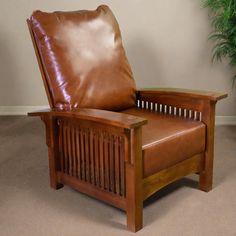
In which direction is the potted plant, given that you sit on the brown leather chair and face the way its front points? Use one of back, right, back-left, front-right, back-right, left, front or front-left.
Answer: left

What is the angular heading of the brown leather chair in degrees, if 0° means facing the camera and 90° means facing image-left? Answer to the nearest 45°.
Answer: approximately 315°
